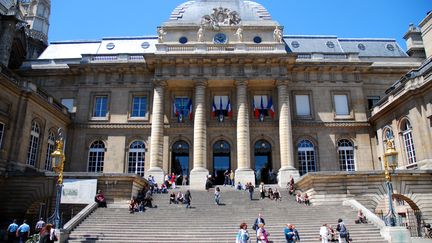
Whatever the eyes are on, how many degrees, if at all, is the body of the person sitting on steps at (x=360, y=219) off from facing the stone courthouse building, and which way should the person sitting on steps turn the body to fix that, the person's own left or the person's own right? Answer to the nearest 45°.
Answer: approximately 135° to the person's own right

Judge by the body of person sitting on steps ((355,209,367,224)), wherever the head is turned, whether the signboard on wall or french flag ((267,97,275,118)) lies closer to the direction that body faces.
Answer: the signboard on wall

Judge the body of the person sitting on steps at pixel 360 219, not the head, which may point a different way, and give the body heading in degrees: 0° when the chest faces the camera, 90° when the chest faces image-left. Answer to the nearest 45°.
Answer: approximately 0°

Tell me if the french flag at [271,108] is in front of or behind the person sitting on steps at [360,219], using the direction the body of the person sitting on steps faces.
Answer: behind

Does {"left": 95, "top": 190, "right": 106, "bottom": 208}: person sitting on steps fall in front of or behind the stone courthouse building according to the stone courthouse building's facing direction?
in front

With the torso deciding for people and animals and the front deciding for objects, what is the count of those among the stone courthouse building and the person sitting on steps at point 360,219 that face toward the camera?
2

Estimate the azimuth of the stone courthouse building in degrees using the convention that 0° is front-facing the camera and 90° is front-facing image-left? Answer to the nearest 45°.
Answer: approximately 0°

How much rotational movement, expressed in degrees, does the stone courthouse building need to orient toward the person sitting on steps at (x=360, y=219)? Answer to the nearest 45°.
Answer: approximately 45° to its left

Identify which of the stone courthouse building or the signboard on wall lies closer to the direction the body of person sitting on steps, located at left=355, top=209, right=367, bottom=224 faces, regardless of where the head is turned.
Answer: the signboard on wall

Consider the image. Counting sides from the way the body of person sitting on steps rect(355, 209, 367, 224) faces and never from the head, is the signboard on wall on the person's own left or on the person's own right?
on the person's own right

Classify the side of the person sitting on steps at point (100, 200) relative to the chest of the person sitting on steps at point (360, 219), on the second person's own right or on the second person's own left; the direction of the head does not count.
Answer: on the second person's own right
